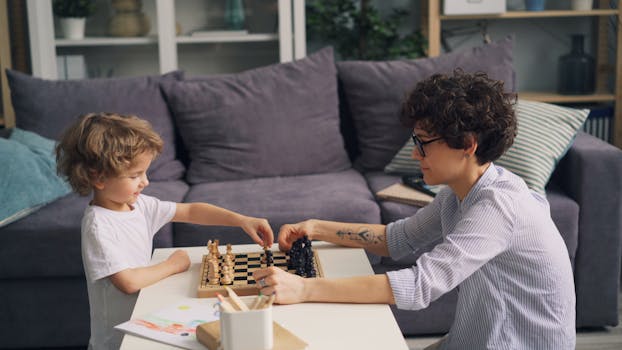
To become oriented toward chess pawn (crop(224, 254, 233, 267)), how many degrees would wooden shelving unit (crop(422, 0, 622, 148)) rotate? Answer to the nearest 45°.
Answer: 0° — it already faces it

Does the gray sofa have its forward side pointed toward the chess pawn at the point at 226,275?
yes

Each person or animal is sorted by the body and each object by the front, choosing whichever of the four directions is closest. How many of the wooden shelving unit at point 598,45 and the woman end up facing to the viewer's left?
1

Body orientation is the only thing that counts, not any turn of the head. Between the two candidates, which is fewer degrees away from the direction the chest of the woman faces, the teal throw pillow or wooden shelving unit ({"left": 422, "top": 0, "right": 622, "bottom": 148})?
the teal throw pillow

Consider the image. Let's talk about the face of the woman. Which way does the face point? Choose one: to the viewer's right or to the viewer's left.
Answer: to the viewer's left

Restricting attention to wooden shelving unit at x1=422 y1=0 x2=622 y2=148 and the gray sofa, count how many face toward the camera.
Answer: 2

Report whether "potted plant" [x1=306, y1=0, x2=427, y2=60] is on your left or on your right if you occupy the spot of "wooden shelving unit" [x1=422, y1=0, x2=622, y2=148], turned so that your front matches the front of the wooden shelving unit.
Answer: on your right

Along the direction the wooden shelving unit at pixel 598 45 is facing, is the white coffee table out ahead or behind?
ahead

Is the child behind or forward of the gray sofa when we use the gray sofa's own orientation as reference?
forward

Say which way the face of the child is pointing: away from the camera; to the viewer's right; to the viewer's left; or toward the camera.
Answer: to the viewer's right

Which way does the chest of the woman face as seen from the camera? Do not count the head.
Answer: to the viewer's left

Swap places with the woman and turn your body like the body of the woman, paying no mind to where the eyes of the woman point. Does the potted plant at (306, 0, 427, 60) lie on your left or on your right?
on your right

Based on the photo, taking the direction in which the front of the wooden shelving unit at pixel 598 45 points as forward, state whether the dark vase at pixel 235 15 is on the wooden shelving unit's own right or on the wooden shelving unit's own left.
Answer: on the wooden shelving unit's own right

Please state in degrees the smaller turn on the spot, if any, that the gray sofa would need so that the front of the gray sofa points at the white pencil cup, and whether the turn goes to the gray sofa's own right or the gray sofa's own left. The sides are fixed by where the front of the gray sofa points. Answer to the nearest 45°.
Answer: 0° — it already faces it

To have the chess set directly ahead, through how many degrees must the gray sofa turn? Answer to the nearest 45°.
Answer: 0° — it already faces it

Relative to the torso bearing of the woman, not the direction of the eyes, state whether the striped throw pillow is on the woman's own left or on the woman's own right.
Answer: on the woman's own right
